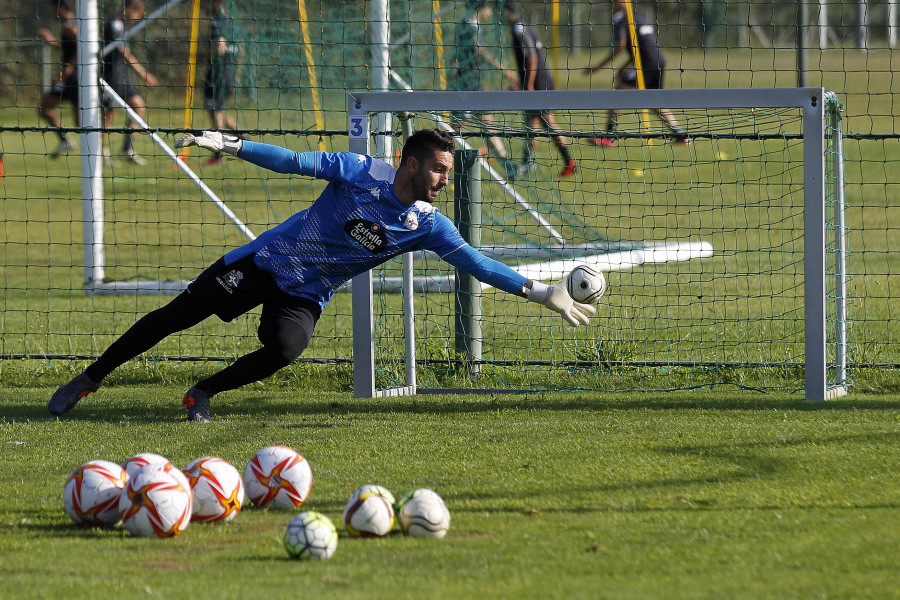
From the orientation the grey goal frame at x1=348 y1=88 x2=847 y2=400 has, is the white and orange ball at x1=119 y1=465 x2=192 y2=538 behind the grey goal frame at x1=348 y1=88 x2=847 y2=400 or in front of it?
in front

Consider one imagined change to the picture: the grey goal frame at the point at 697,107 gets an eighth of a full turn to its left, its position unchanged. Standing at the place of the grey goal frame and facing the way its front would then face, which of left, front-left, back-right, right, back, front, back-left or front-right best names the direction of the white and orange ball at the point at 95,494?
right

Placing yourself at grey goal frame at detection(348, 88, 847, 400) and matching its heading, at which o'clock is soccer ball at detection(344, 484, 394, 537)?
The soccer ball is roughly at 1 o'clock from the grey goal frame.

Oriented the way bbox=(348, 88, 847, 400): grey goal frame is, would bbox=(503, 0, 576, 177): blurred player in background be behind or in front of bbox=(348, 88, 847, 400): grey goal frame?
behind

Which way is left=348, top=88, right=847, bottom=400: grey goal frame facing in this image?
toward the camera

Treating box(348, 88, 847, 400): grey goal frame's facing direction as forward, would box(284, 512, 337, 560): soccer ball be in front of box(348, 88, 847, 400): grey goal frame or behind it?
in front
